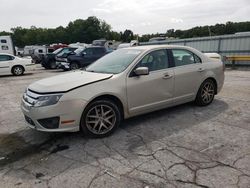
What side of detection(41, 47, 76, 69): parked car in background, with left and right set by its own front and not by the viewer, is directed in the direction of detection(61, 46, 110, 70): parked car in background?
left

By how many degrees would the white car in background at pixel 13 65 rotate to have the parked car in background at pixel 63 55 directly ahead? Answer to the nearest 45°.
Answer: approximately 180°

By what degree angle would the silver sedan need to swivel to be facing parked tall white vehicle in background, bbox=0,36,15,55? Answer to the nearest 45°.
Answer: approximately 90° to its right

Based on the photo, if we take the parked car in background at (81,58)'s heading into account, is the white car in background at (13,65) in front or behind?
in front

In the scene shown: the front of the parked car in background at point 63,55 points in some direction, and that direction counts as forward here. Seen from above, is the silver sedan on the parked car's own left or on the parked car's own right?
on the parked car's own left

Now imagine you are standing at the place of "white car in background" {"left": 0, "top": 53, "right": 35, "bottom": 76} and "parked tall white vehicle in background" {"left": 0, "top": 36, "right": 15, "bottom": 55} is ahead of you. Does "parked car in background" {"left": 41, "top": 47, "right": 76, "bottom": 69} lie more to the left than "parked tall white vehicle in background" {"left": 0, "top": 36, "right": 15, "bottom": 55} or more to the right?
right

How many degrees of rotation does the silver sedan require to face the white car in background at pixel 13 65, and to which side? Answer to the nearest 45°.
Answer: approximately 90° to its right
